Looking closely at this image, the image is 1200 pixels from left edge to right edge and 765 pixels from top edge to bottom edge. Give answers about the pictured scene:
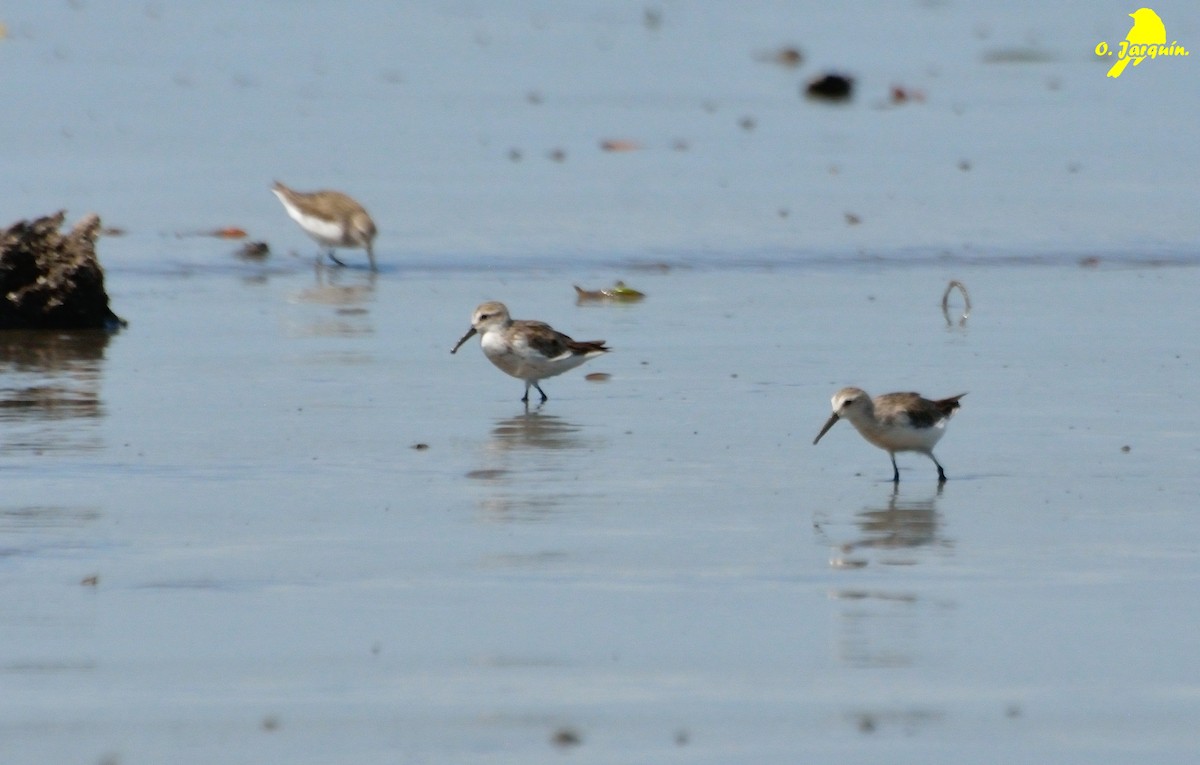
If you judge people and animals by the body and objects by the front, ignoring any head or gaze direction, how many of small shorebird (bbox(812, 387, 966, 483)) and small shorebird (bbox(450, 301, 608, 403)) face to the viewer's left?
2

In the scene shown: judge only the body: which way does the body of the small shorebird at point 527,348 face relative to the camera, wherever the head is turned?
to the viewer's left

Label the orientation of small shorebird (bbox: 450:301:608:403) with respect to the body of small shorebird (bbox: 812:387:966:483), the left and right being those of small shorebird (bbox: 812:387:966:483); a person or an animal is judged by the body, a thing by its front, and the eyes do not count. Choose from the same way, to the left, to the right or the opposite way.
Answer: the same way

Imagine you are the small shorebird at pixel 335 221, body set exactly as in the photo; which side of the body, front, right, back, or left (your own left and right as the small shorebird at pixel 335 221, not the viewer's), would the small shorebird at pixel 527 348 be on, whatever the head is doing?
right

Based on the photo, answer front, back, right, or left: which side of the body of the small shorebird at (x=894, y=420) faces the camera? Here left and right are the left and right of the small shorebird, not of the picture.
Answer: left

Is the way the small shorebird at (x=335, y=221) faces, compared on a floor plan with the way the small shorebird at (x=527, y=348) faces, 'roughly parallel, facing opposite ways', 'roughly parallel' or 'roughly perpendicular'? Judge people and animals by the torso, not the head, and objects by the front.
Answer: roughly parallel, facing opposite ways

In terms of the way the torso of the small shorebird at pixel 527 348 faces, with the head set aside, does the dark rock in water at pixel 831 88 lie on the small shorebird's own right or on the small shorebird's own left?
on the small shorebird's own right

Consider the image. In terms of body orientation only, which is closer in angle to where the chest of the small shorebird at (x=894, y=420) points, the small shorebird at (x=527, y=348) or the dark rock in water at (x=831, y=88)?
the small shorebird

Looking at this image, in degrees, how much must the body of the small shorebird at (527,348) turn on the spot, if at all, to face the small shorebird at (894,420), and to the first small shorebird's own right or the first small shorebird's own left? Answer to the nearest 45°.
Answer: approximately 135° to the first small shorebird's own left

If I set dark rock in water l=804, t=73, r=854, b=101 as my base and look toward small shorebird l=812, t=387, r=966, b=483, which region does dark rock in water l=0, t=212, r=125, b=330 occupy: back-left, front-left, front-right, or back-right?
front-right

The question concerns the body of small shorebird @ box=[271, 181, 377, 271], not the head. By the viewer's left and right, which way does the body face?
facing to the right of the viewer

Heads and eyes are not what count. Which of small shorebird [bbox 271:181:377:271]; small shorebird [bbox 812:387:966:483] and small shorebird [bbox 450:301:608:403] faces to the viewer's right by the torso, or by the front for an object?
small shorebird [bbox 271:181:377:271]

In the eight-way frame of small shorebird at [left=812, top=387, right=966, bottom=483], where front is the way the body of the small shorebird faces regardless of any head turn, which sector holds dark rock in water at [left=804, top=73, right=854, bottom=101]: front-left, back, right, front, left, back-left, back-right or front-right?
right
